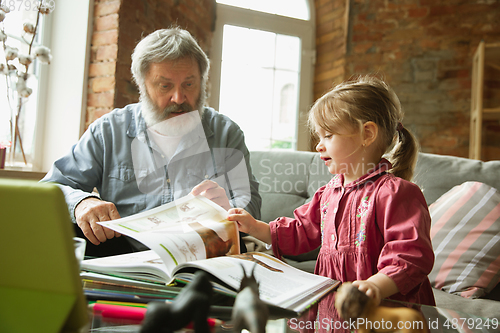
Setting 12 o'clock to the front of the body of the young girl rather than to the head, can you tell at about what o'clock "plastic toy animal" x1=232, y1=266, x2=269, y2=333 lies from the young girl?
The plastic toy animal is roughly at 11 o'clock from the young girl.

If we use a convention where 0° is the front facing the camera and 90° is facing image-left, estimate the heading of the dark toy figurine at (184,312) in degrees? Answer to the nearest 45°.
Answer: approximately 270°

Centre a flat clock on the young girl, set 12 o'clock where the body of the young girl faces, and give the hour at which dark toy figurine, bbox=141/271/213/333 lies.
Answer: The dark toy figurine is roughly at 11 o'clock from the young girl.

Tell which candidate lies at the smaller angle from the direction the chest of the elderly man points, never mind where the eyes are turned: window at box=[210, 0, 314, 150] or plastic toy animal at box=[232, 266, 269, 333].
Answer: the plastic toy animal

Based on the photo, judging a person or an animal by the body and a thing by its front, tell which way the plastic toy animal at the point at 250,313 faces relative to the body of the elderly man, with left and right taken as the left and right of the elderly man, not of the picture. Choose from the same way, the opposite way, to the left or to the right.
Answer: the opposite way

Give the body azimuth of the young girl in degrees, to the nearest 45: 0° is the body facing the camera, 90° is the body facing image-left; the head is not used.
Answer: approximately 45°

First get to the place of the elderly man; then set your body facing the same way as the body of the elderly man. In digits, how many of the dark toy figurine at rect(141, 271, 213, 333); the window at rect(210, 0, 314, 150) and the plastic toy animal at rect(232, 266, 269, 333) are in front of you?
2

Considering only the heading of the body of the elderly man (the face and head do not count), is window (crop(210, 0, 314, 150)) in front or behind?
behind

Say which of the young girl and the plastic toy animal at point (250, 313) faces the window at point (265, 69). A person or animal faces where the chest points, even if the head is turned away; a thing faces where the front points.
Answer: the plastic toy animal

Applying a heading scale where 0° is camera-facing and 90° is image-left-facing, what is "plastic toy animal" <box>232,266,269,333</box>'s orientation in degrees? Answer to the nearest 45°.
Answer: approximately 180°
